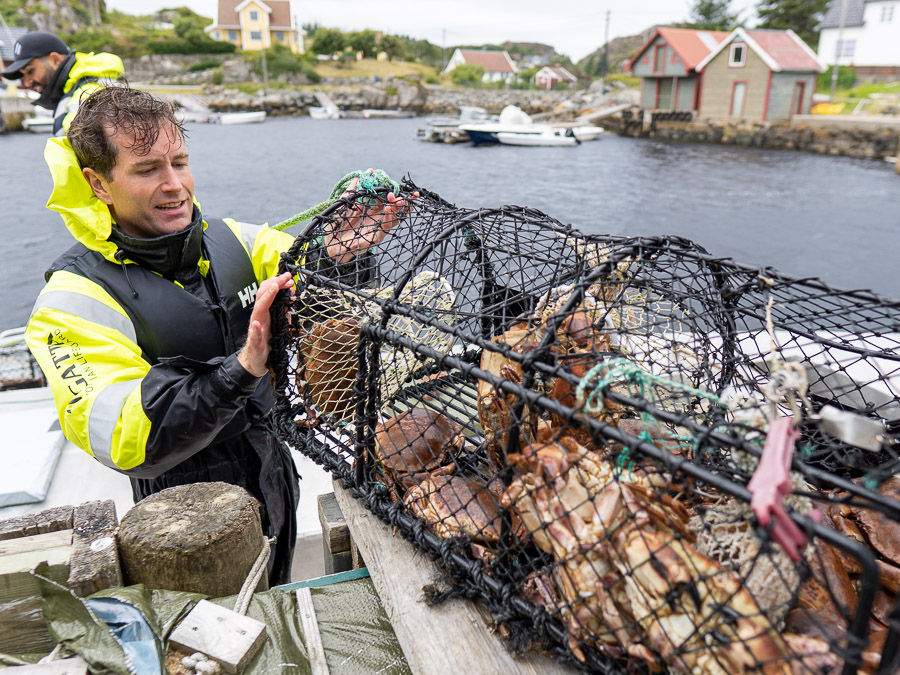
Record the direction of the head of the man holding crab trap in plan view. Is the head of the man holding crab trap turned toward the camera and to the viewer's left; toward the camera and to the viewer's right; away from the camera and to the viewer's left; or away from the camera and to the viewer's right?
toward the camera and to the viewer's right

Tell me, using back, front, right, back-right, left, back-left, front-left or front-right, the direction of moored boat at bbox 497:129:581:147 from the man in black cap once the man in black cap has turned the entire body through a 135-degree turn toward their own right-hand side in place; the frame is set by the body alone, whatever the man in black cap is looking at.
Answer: front

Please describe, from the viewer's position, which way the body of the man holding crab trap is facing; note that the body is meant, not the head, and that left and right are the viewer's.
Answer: facing the viewer and to the right of the viewer

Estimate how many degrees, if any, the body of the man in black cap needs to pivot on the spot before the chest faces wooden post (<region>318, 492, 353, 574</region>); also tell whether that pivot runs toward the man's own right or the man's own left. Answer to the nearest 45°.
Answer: approximately 90° to the man's own left

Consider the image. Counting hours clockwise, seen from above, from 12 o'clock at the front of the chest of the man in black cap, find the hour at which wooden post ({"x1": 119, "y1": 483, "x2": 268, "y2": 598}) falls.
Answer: The wooden post is roughly at 9 o'clock from the man in black cap.

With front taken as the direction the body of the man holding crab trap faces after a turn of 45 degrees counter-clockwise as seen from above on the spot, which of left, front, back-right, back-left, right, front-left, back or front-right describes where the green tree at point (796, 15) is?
front-left

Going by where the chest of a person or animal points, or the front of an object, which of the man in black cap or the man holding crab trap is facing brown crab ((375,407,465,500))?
the man holding crab trap

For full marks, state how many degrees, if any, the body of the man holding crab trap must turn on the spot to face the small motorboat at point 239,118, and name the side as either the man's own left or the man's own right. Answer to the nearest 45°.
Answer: approximately 135° to the man's own left

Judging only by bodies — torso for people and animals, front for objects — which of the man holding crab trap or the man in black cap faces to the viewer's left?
the man in black cap

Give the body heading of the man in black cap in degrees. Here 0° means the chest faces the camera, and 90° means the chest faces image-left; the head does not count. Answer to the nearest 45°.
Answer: approximately 90°
